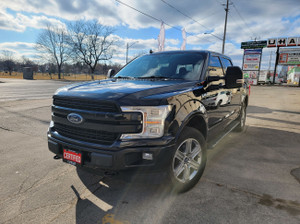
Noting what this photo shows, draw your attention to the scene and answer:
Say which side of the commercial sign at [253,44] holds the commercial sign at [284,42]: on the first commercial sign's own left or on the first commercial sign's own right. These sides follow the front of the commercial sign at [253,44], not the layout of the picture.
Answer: on the first commercial sign's own left

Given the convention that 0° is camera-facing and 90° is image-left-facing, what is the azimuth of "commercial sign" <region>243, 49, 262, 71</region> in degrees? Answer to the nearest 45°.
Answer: approximately 0°

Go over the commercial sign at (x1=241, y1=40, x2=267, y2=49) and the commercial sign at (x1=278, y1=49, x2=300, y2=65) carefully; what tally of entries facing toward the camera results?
2

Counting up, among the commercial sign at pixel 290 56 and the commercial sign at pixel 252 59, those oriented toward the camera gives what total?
2

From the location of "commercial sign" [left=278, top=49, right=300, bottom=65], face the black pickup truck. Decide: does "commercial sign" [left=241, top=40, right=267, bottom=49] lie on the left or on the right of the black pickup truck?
right

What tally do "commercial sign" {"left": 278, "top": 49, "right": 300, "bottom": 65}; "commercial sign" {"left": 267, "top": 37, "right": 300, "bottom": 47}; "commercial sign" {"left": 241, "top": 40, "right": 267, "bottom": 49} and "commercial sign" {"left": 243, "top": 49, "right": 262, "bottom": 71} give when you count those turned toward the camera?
4

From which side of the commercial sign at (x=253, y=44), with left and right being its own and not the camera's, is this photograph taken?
front

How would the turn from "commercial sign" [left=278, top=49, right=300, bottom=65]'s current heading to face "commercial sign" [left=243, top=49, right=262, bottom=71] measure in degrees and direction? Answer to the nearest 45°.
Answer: approximately 45° to its right

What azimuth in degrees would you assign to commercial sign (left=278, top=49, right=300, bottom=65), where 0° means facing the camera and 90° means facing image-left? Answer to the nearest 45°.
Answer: approximately 0°

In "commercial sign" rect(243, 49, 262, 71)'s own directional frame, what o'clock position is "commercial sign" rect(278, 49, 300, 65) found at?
"commercial sign" rect(278, 49, 300, 65) is roughly at 8 o'clock from "commercial sign" rect(243, 49, 262, 71).

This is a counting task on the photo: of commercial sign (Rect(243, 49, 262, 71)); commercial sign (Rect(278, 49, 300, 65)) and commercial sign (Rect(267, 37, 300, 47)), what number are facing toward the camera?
3

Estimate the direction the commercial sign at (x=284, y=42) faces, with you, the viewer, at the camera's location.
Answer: facing the viewer

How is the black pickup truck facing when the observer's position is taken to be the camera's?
facing the viewer and to the left of the viewer
